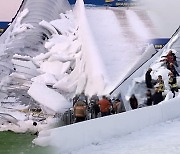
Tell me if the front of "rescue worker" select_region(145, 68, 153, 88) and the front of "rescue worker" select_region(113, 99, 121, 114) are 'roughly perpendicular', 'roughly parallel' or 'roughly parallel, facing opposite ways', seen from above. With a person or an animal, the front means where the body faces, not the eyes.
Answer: roughly perpendicular

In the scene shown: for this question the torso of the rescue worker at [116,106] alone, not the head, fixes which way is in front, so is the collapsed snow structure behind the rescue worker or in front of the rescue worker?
in front

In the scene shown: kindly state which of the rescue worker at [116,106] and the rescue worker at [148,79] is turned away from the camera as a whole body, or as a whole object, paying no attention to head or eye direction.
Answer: the rescue worker at [116,106]

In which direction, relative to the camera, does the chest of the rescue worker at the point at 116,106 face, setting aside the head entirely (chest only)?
away from the camera

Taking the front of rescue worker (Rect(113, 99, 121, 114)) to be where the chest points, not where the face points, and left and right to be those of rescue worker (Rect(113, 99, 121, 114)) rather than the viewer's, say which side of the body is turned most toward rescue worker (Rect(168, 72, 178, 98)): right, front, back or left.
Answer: right
